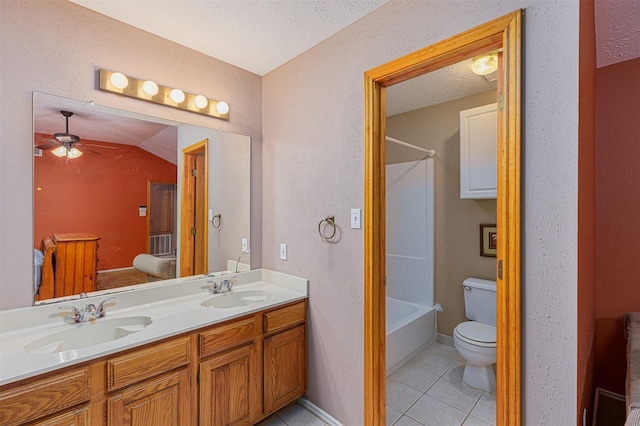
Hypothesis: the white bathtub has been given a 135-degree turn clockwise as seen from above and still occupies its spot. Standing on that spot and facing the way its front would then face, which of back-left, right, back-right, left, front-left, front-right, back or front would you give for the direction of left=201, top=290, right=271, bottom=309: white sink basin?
front-left

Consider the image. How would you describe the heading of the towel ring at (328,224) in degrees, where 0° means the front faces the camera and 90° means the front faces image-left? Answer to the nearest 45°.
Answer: approximately 45°

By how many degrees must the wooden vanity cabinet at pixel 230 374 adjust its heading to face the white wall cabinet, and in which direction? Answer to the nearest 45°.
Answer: approximately 45° to its left

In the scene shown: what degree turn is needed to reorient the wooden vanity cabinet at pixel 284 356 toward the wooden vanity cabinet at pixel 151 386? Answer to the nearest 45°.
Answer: approximately 90° to its right

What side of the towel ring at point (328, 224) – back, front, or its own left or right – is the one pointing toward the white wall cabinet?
back

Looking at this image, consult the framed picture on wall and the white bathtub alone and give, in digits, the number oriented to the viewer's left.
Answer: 0

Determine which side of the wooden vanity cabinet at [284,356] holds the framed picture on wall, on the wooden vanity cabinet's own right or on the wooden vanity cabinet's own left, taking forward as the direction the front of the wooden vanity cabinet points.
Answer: on the wooden vanity cabinet's own left

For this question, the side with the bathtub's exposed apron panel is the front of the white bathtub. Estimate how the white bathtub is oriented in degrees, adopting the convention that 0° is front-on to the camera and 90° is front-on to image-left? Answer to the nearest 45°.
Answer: approximately 315°

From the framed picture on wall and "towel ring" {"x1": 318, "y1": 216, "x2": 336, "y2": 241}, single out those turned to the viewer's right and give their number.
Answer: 0

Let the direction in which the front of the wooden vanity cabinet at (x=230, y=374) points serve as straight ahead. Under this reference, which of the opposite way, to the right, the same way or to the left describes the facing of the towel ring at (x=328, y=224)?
to the right

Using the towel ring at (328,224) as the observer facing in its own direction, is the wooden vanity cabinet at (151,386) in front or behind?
in front
